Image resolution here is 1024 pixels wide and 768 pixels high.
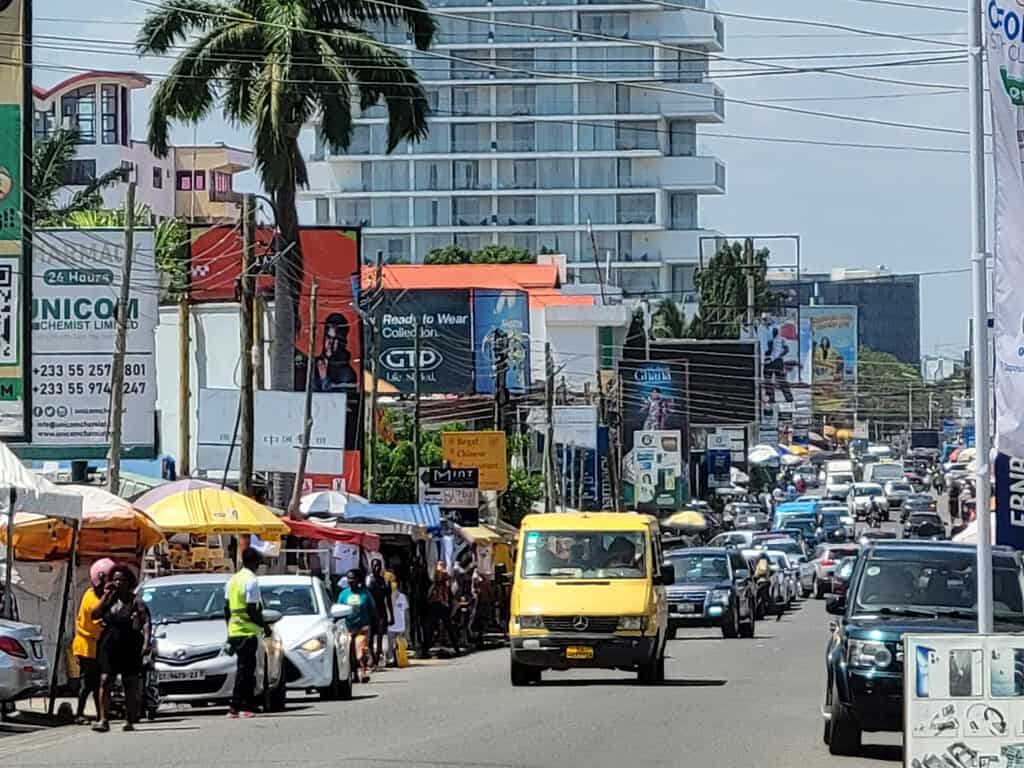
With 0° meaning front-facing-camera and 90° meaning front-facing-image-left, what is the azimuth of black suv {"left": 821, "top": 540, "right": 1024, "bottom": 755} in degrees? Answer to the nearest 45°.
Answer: approximately 0°

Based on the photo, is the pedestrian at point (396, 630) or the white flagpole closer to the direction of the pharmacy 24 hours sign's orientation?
the white flagpole

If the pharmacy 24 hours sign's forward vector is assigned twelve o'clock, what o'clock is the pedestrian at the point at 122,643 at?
The pedestrian is roughly at 12 o'clock from the pharmacy 24 hours sign.

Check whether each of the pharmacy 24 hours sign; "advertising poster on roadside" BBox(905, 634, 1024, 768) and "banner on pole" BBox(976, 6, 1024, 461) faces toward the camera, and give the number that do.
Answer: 3

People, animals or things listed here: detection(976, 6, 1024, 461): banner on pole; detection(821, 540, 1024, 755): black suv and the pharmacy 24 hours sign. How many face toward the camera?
3

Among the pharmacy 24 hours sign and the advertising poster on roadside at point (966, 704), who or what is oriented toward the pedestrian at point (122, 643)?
the pharmacy 24 hours sign
